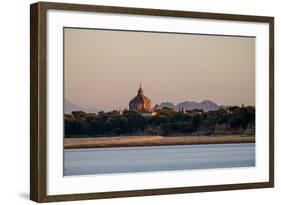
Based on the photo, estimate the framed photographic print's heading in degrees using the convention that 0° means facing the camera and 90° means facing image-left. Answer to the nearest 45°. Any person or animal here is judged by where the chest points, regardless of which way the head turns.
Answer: approximately 315°
